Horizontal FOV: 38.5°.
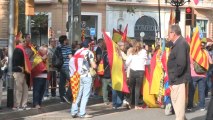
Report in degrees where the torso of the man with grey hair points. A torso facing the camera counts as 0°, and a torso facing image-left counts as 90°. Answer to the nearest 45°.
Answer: approximately 90°

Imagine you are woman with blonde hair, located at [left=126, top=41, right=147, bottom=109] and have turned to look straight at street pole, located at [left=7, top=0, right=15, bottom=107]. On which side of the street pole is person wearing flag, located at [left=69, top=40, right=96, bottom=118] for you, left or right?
left

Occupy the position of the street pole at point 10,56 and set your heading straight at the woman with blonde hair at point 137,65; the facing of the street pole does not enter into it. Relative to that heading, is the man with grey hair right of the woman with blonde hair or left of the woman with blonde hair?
right

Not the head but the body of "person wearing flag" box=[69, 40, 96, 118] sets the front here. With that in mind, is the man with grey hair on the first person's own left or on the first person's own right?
on the first person's own right

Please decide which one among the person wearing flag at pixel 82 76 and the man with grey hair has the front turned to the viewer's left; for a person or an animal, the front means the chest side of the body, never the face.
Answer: the man with grey hair

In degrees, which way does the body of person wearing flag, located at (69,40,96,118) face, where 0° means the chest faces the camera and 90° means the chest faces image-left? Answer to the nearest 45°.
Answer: approximately 225°

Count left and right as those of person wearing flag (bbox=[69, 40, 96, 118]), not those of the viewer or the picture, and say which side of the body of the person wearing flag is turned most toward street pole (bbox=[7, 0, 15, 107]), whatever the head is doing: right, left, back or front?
left

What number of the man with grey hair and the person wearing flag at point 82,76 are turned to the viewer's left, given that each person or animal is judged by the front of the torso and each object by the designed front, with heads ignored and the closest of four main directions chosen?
1

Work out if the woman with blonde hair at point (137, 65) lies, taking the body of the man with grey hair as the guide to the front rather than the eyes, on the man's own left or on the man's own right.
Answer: on the man's own right

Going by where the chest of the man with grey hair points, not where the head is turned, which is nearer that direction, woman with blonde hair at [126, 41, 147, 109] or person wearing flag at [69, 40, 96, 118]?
the person wearing flag
